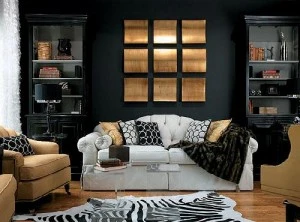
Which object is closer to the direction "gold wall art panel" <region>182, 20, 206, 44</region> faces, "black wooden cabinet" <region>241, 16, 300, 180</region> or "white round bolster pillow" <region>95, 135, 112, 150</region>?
the white round bolster pillow

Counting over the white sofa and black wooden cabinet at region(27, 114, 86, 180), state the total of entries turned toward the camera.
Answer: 2

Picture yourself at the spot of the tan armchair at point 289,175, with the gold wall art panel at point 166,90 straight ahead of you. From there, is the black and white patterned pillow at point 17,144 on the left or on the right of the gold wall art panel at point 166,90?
left

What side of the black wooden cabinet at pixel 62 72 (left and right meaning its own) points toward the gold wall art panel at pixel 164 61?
left

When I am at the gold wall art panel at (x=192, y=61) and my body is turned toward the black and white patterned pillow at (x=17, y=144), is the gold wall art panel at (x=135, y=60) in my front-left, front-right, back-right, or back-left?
front-right

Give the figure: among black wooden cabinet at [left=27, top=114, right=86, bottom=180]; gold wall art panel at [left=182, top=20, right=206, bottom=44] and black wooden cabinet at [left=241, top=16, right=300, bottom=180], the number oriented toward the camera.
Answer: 3

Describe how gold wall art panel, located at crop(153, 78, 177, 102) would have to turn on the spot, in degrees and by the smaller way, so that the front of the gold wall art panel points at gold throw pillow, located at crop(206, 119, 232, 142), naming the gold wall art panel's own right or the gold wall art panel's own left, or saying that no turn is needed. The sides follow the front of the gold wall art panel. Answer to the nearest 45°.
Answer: approximately 45° to the gold wall art panel's own left

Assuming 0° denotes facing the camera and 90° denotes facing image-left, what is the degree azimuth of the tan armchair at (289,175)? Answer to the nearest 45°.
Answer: approximately 135°

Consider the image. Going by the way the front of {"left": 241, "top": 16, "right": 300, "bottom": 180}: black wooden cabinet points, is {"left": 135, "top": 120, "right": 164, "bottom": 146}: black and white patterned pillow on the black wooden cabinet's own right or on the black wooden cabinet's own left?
on the black wooden cabinet's own right

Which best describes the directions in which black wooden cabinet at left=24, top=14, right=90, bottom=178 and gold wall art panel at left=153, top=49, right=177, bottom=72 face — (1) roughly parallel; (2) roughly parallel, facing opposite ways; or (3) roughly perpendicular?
roughly parallel

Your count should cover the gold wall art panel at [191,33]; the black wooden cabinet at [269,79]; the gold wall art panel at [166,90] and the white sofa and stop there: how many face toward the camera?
4

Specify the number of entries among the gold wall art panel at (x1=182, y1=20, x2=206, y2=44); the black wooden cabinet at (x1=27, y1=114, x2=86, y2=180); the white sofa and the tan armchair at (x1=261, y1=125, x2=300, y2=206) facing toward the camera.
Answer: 3

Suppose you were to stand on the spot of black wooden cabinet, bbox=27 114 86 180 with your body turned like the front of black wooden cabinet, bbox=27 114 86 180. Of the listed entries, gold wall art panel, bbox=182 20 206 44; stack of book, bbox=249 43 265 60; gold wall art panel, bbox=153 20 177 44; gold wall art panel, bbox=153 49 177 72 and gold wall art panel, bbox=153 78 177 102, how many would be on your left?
5

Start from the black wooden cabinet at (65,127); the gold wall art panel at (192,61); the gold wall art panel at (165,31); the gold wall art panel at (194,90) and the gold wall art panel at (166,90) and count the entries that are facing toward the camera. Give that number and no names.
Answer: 5

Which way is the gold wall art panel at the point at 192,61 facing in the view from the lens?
facing the viewer
